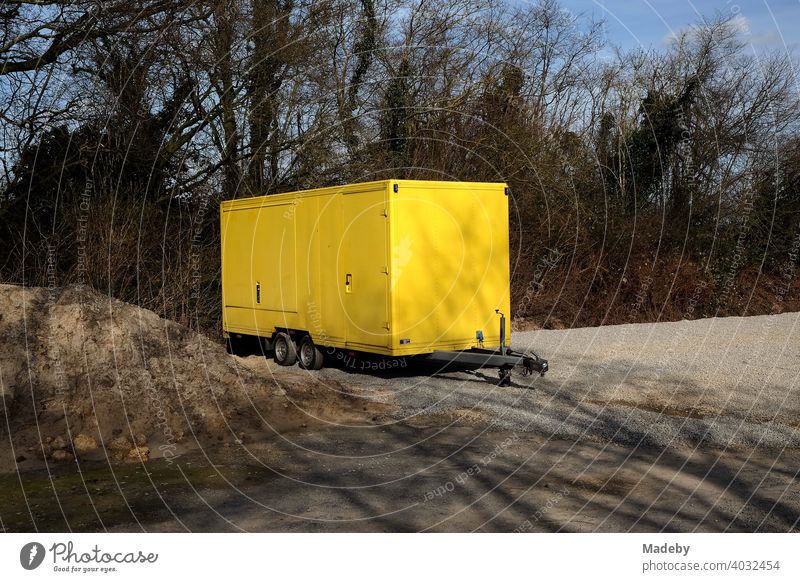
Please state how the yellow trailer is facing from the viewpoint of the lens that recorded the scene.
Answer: facing the viewer and to the right of the viewer
